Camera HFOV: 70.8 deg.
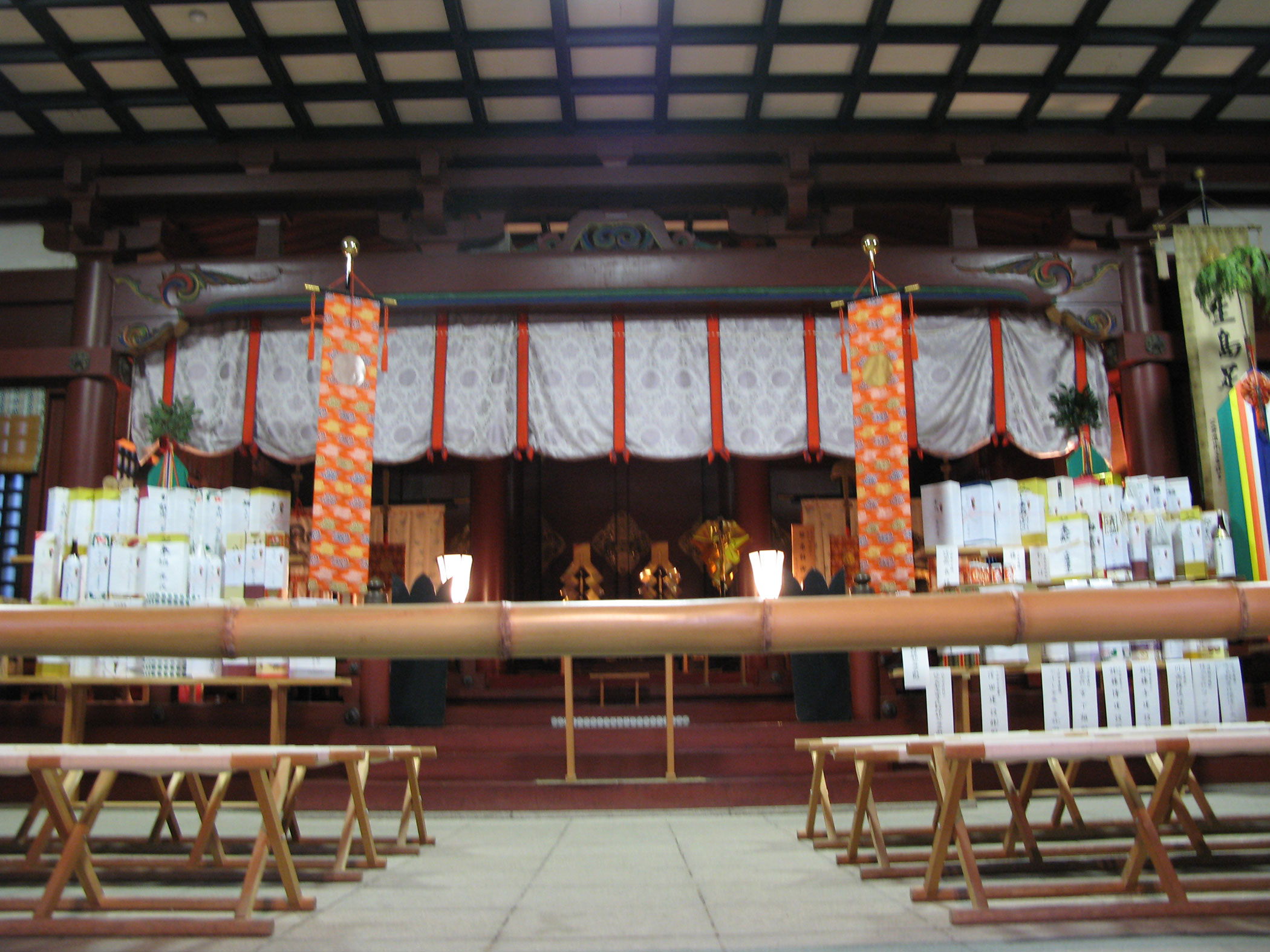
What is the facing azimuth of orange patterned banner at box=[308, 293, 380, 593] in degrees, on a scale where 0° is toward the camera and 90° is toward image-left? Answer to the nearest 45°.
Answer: approximately 0°

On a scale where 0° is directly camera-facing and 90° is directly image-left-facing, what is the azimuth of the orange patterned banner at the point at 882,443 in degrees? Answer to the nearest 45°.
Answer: approximately 0°

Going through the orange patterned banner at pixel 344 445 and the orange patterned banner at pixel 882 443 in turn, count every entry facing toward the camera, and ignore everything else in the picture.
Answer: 2

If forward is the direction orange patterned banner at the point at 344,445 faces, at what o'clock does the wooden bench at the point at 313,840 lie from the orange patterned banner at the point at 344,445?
The wooden bench is roughly at 12 o'clock from the orange patterned banner.

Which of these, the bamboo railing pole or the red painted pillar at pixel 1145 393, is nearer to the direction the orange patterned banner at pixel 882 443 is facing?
the bamboo railing pole

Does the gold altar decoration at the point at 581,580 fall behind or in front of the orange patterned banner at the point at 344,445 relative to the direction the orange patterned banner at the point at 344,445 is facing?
behind

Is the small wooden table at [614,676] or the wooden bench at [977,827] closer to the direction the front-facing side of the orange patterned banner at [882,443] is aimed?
the wooden bench

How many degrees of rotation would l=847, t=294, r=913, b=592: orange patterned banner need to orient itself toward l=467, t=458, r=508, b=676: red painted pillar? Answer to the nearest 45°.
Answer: approximately 135° to its right

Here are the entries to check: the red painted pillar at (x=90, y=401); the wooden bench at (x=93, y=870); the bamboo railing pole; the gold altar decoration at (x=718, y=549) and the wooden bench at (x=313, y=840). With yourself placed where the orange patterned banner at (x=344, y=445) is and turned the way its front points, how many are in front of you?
3

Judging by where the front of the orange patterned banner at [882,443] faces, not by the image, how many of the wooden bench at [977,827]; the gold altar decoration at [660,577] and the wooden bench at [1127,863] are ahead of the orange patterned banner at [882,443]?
2

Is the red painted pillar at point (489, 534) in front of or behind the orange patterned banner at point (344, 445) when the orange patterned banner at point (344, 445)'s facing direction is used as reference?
behind

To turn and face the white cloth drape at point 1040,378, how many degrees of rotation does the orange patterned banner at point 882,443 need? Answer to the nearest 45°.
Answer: approximately 135° to its left

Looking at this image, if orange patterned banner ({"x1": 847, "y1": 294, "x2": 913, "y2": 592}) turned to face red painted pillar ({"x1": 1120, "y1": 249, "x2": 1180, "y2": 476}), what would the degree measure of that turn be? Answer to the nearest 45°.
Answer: approximately 135° to its left

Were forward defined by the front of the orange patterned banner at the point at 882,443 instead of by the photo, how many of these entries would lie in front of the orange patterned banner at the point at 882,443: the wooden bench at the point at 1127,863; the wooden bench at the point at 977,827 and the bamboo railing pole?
3

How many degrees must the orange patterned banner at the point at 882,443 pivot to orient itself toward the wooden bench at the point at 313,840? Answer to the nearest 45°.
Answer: approximately 45° to its right
